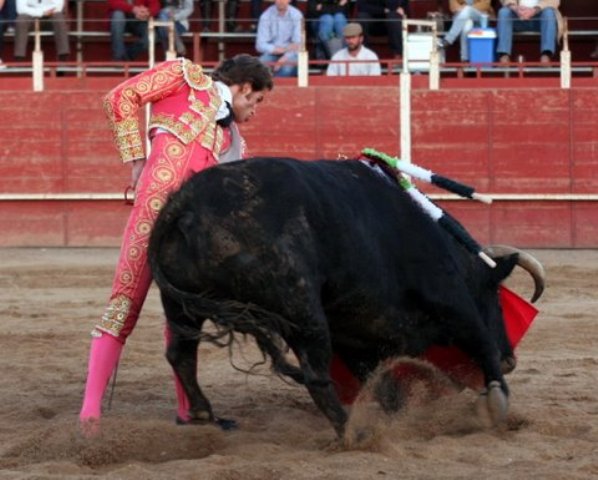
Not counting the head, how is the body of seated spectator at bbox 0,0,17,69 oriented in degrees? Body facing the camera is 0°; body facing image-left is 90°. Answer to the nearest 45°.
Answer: approximately 0°

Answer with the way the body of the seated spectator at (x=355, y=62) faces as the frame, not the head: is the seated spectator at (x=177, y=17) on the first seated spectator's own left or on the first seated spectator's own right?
on the first seated spectator's own right

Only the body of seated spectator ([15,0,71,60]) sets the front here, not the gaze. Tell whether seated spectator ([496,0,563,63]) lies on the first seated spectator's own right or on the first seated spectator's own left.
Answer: on the first seated spectator's own left

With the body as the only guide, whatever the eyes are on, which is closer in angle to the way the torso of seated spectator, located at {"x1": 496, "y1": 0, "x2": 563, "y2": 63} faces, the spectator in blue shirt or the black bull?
the black bull

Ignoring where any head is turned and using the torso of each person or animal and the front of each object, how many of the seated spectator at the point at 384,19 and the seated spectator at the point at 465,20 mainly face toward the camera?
2

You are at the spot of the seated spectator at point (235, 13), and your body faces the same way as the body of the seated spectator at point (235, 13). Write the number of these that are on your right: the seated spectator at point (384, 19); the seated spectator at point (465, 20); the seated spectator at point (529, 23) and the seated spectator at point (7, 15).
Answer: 1

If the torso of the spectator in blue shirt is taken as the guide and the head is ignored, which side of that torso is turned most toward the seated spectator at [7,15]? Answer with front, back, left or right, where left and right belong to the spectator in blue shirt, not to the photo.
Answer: right

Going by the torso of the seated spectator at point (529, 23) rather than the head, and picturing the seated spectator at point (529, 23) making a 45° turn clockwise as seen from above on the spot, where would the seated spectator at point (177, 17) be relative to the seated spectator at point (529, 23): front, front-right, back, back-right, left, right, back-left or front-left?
front-right

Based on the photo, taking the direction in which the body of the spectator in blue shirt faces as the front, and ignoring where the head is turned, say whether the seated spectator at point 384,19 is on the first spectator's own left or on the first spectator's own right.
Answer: on the first spectator's own left

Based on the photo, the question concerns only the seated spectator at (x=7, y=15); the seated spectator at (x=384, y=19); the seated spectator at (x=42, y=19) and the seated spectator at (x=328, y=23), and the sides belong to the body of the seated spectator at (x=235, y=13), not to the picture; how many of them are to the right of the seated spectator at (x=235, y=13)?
2

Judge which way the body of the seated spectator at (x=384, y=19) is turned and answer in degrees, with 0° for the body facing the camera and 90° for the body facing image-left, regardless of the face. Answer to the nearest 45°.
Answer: approximately 0°
